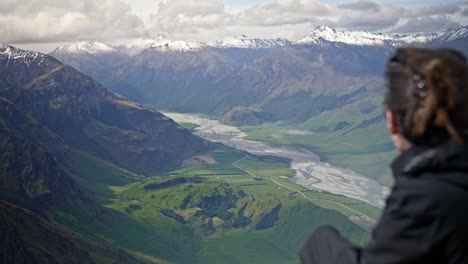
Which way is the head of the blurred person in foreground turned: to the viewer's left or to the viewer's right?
to the viewer's left

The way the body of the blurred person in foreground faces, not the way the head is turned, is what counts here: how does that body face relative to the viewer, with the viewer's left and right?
facing away from the viewer and to the left of the viewer
